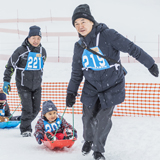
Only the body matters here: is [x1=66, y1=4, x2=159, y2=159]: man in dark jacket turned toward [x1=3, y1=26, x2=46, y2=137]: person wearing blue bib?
no

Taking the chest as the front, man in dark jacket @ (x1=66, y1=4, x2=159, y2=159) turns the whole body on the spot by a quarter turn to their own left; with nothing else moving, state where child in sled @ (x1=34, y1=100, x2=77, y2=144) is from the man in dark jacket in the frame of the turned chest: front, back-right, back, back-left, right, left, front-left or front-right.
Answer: back

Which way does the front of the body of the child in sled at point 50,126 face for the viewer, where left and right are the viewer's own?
facing the viewer and to the right of the viewer

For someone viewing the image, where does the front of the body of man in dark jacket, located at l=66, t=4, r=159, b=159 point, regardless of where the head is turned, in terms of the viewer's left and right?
facing the viewer and to the left of the viewer

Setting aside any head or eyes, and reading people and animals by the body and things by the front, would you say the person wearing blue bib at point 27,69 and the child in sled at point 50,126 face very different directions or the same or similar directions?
same or similar directions

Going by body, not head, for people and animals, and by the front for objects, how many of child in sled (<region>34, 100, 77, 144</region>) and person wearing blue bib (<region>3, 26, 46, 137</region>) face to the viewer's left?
0

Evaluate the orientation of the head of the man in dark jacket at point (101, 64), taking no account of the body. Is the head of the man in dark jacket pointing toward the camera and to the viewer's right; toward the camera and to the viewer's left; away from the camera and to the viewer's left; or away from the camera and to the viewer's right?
toward the camera and to the viewer's left

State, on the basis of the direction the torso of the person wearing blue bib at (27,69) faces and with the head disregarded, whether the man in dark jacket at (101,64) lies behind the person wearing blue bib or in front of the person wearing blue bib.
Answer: in front
